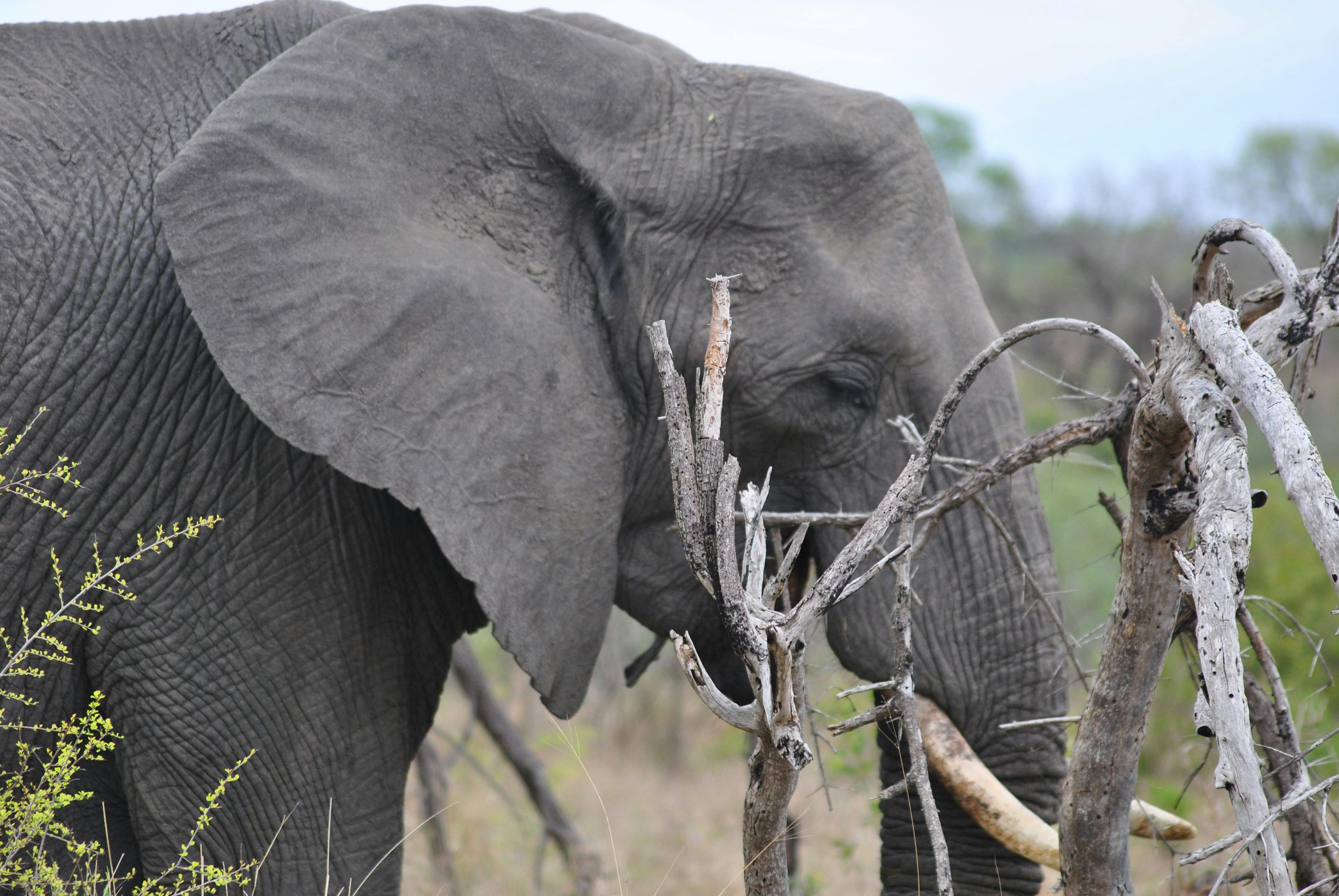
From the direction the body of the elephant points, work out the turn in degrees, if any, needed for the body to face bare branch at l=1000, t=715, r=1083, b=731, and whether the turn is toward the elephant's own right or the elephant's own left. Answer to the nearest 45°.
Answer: approximately 45° to the elephant's own right

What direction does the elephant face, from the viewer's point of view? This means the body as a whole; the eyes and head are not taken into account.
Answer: to the viewer's right

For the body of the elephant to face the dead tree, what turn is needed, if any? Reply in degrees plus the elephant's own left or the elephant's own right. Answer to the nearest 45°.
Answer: approximately 45° to the elephant's own right
